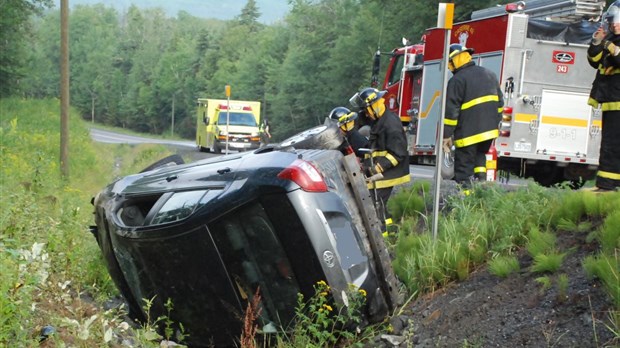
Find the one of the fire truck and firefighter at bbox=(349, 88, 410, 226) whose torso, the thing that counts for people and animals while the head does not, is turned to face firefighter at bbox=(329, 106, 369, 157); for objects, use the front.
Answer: firefighter at bbox=(349, 88, 410, 226)

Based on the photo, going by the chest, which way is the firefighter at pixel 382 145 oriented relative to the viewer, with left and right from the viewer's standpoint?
facing to the left of the viewer

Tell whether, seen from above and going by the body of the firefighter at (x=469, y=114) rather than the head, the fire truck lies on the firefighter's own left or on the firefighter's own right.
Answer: on the firefighter's own right

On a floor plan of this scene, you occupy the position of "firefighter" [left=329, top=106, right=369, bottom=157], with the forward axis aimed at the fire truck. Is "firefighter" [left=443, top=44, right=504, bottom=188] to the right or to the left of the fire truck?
right

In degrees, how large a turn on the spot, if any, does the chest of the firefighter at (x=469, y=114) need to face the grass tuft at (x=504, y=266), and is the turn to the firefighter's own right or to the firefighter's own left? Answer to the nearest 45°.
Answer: approximately 135° to the firefighter's own left

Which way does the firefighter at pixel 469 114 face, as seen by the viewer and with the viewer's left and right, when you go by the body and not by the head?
facing away from the viewer and to the left of the viewer

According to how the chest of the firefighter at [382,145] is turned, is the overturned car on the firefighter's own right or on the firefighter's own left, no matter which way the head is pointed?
on the firefighter's own left

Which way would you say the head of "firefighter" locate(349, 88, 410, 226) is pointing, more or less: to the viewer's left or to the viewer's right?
to the viewer's left

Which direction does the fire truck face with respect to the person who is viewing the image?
facing away from the viewer and to the left of the viewer

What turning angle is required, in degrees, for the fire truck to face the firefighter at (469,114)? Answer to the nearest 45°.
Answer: approximately 135° to its left
